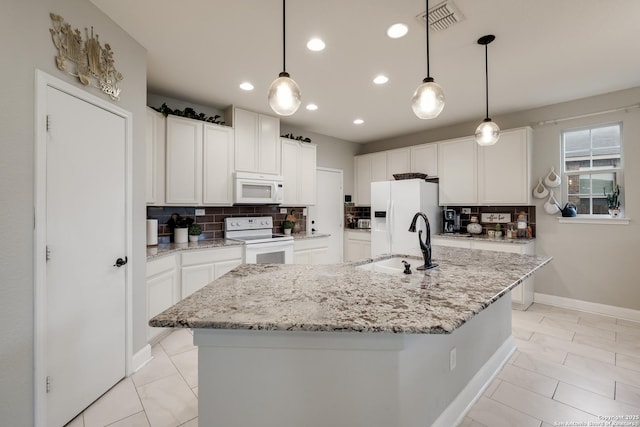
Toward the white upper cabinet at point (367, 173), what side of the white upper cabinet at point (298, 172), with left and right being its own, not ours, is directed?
left

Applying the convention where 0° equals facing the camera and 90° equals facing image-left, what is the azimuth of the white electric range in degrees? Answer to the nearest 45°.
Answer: approximately 315°

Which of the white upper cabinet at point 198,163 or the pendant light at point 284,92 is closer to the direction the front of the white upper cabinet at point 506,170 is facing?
the pendant light

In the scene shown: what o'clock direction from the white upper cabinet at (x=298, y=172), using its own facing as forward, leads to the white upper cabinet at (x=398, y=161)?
the white upper cabinet at (x=398, y=161) is roughly at 10 o'clock from the white upper cabinet at (x=298, y=172).

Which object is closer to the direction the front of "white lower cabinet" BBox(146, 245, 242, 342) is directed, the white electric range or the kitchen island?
the kitchen island

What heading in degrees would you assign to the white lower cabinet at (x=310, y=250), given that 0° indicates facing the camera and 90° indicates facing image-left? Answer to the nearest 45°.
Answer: approximately 315°

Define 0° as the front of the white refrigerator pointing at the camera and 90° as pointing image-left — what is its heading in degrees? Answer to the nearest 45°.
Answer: approximately 45°
